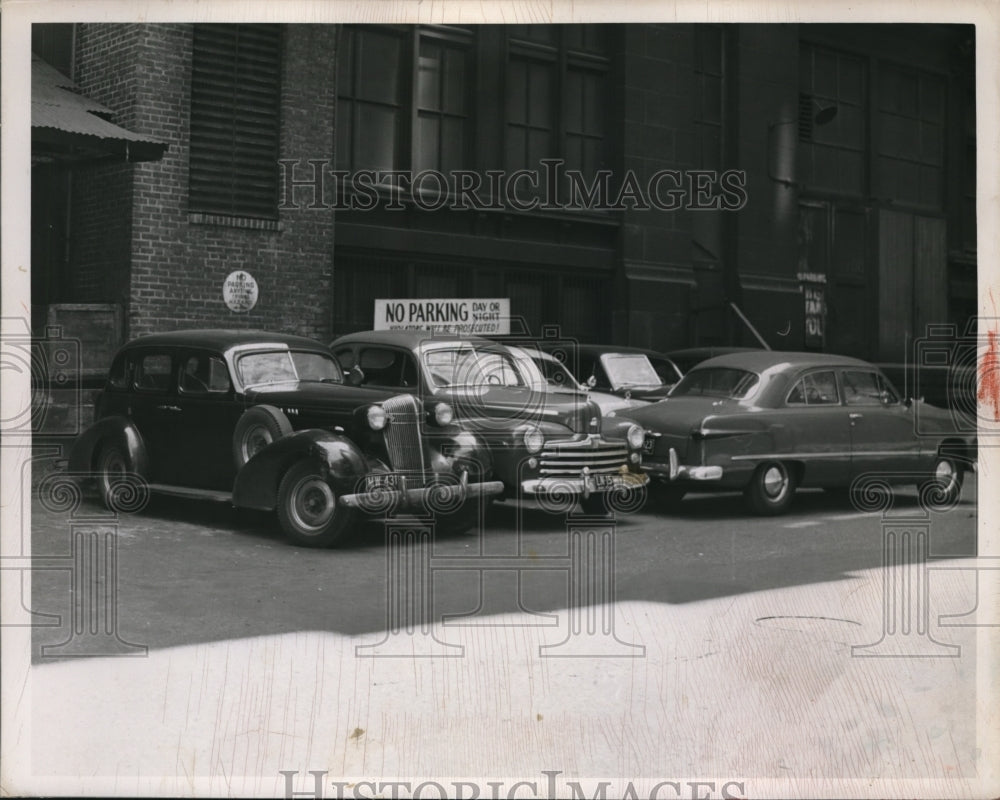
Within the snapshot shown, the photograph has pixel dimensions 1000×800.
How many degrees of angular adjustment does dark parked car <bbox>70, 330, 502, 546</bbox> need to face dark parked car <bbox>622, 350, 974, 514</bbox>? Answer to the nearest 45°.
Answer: approximately 45° to its left

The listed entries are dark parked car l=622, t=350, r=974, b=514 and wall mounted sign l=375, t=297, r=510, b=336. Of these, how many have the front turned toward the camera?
1

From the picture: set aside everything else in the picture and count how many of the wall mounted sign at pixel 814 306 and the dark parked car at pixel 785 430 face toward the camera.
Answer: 1

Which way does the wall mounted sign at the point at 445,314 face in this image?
toward the camera

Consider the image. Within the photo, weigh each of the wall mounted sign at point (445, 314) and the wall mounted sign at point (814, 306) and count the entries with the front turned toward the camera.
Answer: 2

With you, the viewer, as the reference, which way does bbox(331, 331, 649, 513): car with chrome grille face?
facing the viewer and to the right of the viewer

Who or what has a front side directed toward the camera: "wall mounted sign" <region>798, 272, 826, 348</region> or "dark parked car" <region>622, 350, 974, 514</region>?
the wall mounted sign

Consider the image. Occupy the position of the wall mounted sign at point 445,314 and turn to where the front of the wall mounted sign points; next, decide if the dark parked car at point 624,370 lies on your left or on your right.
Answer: on your left

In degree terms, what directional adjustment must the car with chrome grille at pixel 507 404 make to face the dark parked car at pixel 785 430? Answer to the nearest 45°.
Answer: approximately 45° to its left

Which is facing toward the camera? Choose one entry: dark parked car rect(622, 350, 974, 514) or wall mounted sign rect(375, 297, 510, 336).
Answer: the wall mounted sign

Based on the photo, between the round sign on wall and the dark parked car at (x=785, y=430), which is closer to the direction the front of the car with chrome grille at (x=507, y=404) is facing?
the dark parked car

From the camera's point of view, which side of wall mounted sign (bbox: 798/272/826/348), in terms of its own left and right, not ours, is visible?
front

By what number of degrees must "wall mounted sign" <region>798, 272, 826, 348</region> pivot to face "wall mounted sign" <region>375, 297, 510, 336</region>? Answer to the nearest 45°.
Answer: approximately 45° to its right

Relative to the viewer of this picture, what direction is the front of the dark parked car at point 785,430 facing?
facing away from the viewer and to the right of the viewer
